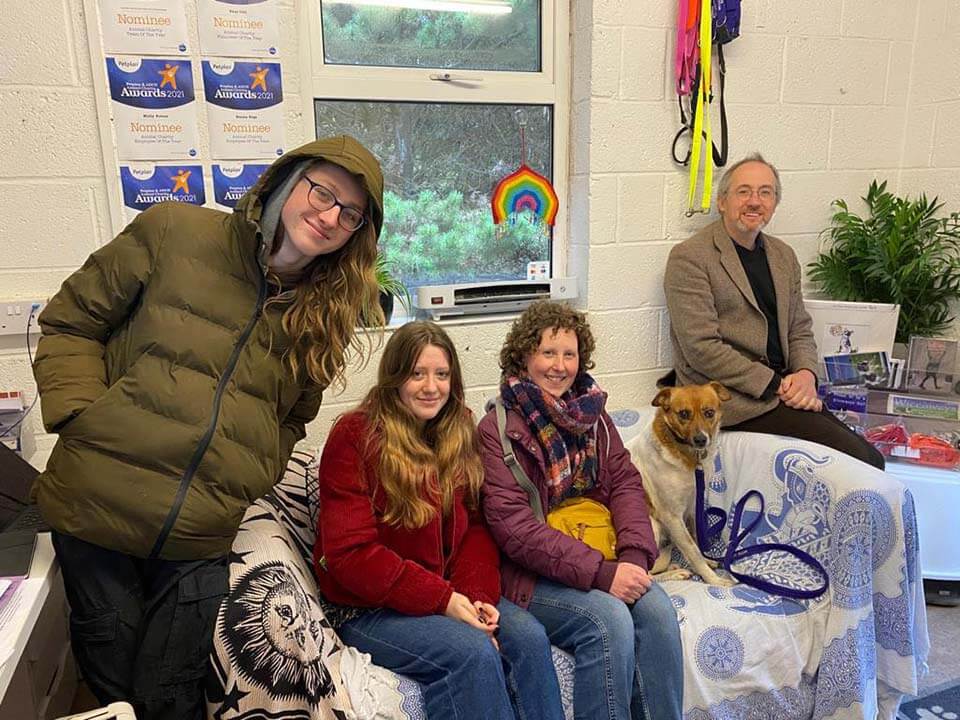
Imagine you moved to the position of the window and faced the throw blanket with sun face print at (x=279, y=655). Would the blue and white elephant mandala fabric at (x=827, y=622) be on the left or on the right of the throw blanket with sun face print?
left

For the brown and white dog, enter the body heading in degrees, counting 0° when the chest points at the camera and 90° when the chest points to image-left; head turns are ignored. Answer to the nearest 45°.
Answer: approximately 315°

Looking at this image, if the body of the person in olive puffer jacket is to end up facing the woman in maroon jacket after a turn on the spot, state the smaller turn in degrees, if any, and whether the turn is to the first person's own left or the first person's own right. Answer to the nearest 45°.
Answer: approximately 45° to the first person's own left

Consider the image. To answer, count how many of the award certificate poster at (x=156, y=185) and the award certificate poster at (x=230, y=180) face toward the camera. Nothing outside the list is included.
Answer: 2

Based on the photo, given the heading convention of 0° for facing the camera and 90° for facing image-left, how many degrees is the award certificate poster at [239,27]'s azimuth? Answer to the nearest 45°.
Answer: approximately 0°

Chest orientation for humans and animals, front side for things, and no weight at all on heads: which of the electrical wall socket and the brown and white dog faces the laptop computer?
the electrical wall socket

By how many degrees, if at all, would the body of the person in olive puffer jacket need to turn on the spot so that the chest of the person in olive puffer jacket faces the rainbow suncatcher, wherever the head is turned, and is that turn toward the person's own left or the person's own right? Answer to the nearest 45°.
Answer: approximately 90° to the person's own left

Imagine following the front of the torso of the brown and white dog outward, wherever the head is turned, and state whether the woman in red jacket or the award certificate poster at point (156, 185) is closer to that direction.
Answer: the woman in red jacket

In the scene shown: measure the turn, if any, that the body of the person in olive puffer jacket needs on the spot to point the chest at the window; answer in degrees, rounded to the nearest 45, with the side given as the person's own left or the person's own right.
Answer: approximately 90° to the person's own left
